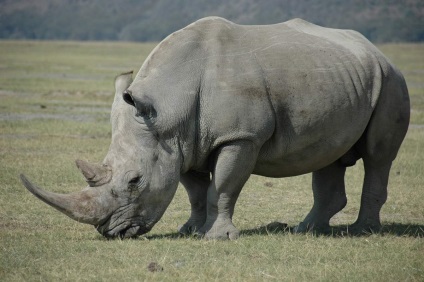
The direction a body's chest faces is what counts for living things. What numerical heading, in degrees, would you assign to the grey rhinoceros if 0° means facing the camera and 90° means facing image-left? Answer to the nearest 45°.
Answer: approximately 90°
